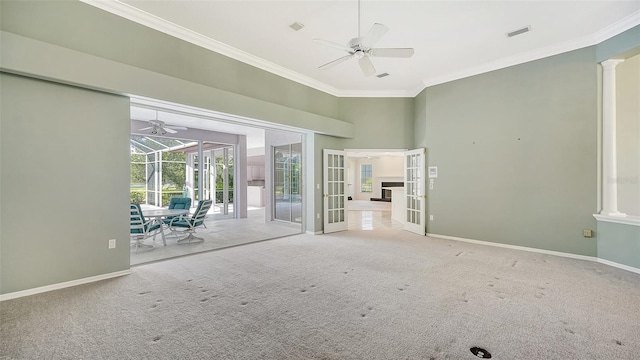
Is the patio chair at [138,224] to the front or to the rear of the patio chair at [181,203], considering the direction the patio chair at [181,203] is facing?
to the front

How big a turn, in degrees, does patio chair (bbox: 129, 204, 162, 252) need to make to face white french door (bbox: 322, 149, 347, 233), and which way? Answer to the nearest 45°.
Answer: approximately 45° to its right

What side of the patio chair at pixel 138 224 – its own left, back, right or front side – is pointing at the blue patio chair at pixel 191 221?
front

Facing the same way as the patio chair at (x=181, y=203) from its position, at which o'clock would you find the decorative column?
The decorative column is roughly at 9 o'clock from the patio chair.

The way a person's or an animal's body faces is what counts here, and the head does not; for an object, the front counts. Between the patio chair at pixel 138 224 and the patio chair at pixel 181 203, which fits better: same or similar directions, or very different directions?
very different directions

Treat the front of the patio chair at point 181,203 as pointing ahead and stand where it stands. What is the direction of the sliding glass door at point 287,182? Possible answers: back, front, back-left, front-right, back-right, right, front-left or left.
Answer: back-left

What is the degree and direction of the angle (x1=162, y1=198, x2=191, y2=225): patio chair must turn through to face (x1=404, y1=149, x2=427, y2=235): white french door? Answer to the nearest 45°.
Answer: approximately 90° to its left

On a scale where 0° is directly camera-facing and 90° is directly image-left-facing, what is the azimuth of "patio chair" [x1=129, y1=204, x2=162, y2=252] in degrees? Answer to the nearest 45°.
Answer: approximately 225°

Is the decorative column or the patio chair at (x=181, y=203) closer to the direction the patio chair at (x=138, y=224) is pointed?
the patio chair

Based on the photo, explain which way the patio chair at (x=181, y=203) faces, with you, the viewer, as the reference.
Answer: facing the viewer and to the left of the viewer
